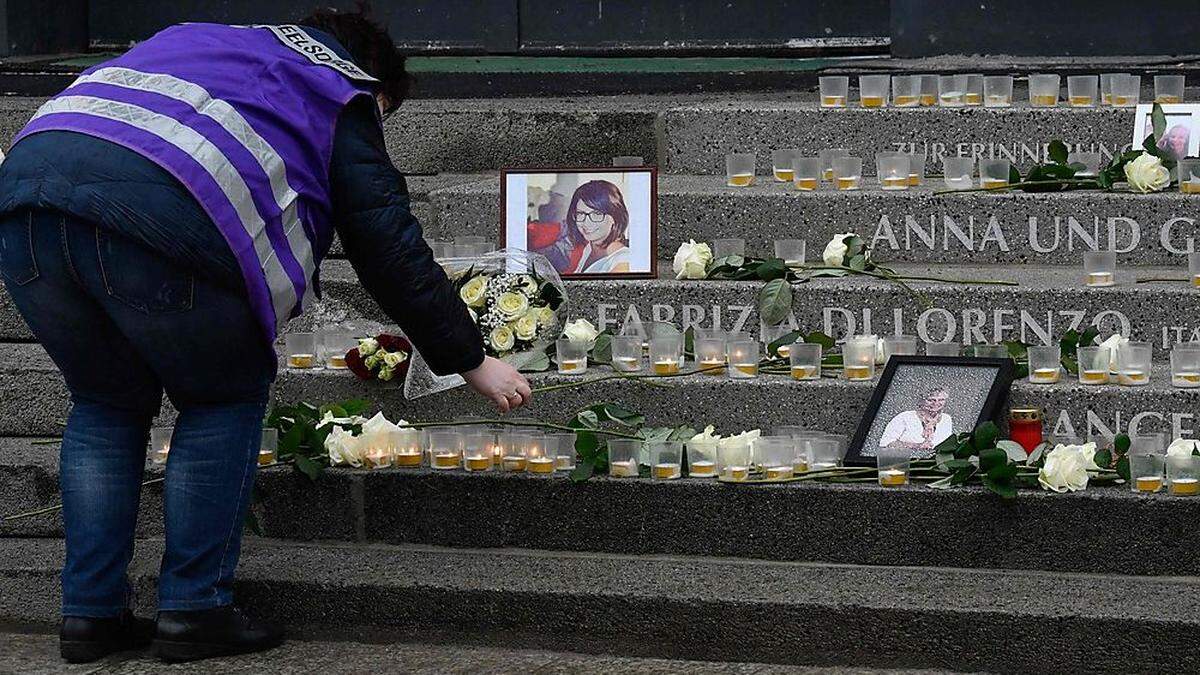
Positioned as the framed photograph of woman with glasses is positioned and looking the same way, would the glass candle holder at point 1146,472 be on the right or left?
on its left

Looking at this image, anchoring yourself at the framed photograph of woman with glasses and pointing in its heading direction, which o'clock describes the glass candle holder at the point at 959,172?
The glass candle holder is roughly at 9 o'clock from the framed photograph of woman with glasses.

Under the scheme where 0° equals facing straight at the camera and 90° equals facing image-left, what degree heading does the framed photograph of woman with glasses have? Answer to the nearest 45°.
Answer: approximately 0°

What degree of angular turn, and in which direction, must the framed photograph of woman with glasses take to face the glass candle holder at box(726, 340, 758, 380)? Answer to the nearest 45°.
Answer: approximately 45° to its left

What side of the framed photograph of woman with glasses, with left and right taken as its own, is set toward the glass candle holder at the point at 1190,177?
left

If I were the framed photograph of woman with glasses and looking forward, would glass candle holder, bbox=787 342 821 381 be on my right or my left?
on my left

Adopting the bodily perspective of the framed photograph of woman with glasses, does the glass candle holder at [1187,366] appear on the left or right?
on its left
